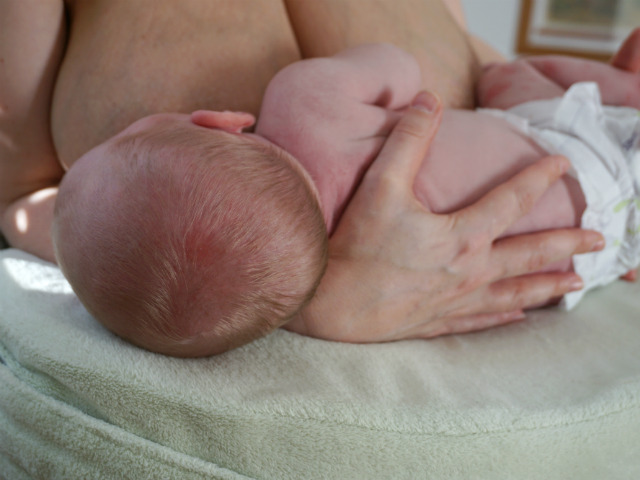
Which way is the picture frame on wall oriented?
toward the camera

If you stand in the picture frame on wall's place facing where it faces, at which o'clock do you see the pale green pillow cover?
The pale green pillow cover is roughly at 12 o'clock from the picture frame on wall.

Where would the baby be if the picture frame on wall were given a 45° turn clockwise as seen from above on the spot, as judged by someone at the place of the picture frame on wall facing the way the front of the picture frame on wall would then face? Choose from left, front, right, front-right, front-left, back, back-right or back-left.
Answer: front-left
